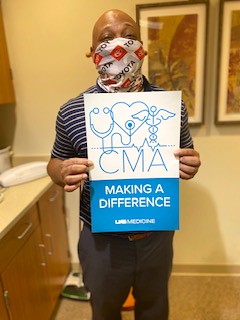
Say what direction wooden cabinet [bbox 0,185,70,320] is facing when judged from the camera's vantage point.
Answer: facing the viewer and to the right of the viewer

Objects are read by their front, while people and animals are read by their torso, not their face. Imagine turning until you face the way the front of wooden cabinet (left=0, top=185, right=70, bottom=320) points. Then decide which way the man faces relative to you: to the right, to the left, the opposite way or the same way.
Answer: to the right

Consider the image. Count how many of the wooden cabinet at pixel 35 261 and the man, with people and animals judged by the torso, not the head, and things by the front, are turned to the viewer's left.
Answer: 0

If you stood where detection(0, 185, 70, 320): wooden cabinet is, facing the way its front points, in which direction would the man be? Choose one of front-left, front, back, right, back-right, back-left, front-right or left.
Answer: front

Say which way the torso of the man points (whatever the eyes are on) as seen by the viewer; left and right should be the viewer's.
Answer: facing the viewer

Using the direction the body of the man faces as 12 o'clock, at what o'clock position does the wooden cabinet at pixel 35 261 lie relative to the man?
The wooden cabinet is roughly at 4 o'clock from the man.
